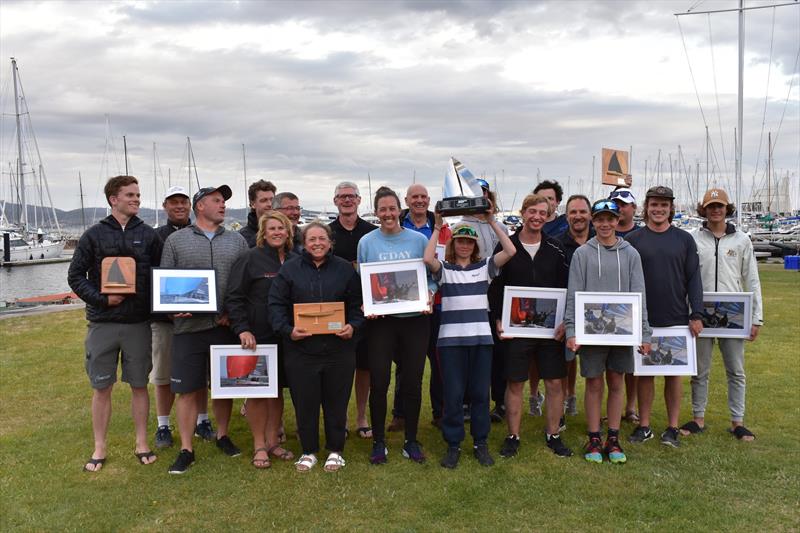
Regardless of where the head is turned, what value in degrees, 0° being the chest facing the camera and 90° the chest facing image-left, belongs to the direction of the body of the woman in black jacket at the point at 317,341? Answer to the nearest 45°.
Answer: approximately 0°

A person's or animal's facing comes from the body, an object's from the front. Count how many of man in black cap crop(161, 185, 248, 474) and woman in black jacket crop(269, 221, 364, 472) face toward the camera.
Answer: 2

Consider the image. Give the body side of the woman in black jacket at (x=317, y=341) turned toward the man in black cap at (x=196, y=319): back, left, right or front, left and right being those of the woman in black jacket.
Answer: right

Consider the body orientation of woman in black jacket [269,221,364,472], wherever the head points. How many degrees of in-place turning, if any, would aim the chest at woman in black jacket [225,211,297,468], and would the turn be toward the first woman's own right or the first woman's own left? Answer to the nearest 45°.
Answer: approximately 90° to the first woman's own right
